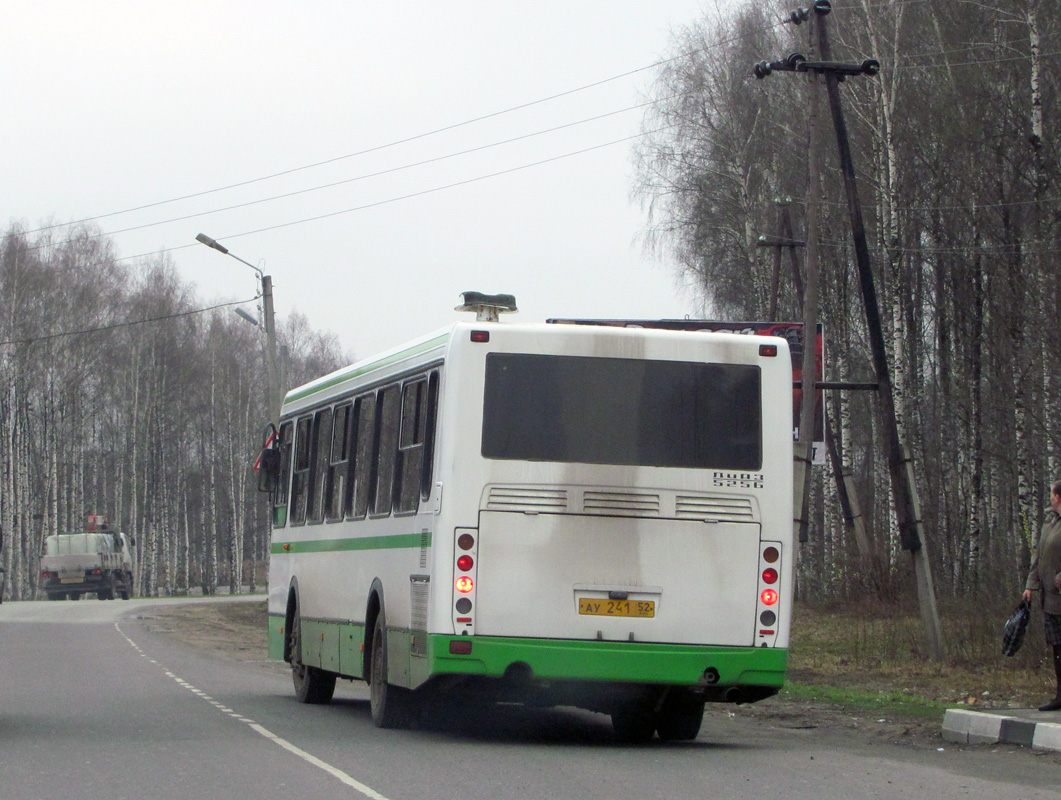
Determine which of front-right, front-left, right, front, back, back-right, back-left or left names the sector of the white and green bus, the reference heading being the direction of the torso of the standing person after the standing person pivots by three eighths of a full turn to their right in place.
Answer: back

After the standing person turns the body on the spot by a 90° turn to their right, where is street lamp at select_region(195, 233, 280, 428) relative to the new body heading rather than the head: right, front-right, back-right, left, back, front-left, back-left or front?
front-left

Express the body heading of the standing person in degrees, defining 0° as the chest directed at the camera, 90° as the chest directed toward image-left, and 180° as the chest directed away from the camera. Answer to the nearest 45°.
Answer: approximately 90°

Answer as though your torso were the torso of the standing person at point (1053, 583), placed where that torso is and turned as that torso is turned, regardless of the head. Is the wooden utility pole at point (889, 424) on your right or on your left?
on your right
